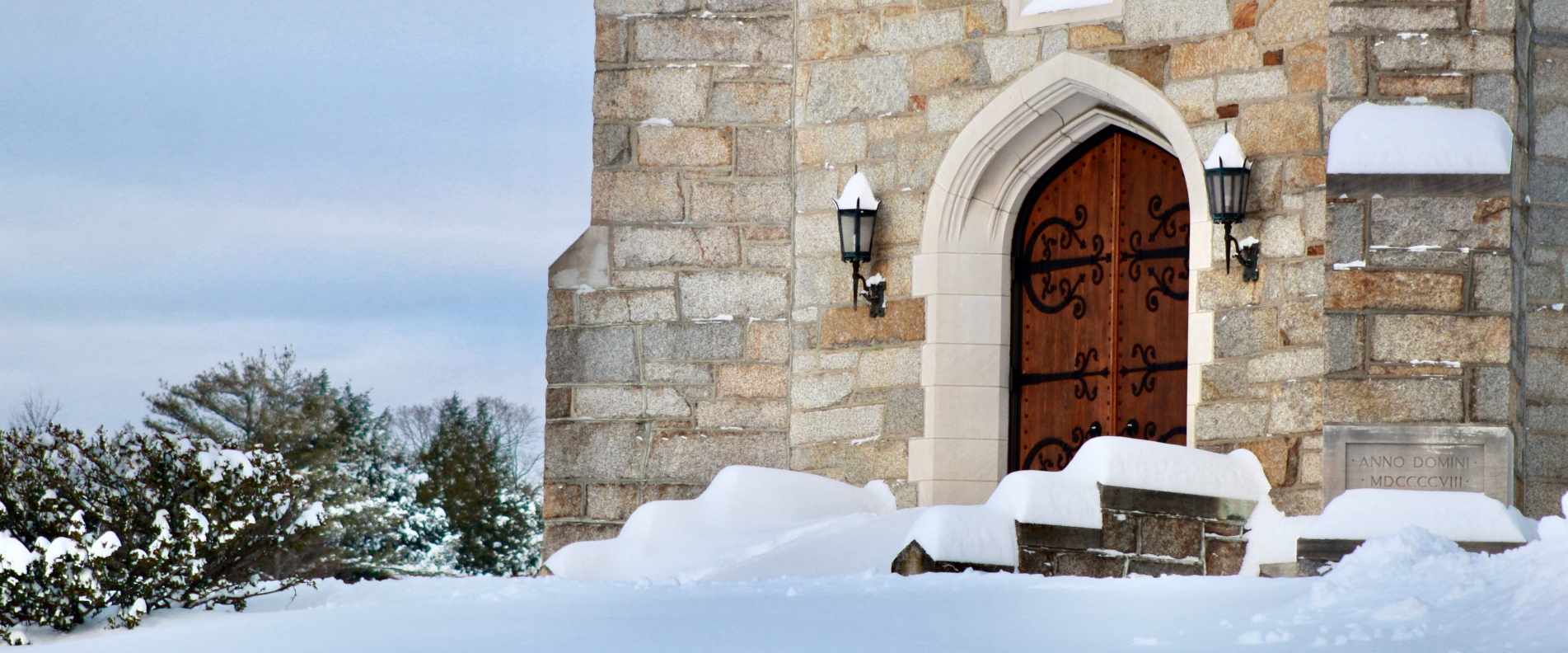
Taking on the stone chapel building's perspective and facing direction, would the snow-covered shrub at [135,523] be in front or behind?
in front

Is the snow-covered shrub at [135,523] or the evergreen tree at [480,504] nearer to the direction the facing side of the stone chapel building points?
the snow-covered shrub

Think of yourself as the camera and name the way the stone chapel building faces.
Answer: facing the viewer and to the left of the viewer

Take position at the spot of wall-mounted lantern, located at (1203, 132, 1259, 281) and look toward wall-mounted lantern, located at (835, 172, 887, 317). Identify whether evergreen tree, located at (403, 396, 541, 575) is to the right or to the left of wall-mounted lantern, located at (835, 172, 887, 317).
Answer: right

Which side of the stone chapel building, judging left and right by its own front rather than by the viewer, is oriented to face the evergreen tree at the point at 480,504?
right
